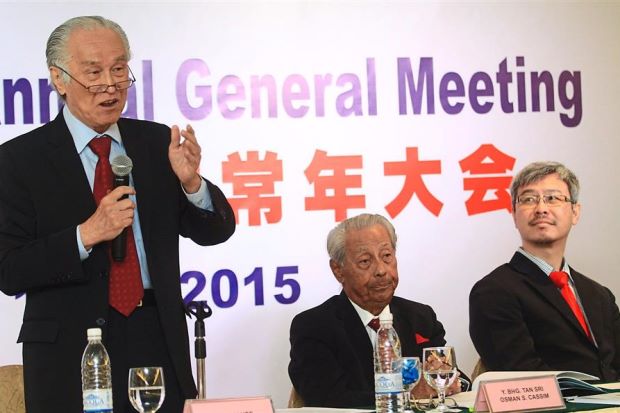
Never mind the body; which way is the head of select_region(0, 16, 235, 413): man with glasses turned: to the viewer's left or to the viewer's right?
to the viewer's right

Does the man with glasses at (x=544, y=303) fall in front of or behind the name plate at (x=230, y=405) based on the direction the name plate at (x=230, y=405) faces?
behind

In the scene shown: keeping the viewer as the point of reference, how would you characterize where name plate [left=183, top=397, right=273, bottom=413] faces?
facing the viewer

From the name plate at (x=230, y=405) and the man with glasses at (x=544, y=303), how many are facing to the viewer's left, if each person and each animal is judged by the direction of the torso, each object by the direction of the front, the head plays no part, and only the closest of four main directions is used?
0

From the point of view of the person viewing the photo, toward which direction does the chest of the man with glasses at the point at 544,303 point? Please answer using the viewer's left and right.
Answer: facing the viewer and to the right of the viewer

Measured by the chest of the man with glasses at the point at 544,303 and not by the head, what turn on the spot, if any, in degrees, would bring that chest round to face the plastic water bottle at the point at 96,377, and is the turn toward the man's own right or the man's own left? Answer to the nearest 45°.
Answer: approximately 90° to the man's own right

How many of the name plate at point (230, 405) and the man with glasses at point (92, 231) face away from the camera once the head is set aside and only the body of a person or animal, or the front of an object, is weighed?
0
